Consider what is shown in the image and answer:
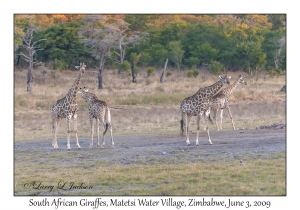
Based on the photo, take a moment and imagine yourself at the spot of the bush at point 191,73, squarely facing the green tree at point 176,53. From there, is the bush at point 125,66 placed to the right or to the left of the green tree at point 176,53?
left

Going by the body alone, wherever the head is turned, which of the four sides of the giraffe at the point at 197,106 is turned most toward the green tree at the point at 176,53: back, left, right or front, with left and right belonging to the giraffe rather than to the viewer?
left

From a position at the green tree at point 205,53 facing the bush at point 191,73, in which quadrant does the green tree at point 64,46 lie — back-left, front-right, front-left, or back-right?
front-right

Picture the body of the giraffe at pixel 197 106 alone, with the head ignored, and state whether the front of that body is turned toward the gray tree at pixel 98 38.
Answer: no

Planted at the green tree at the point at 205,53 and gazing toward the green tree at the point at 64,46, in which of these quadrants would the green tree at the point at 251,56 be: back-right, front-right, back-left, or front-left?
back-left

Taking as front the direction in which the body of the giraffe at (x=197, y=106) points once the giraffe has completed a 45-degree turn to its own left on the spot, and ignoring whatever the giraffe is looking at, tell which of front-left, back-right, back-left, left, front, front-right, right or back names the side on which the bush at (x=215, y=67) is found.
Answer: front-left

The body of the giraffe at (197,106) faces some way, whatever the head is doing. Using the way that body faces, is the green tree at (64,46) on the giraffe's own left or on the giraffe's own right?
on the giraffe's own left

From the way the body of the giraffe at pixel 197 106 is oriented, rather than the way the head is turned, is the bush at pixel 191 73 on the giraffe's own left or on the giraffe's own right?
on the giraffe's own left

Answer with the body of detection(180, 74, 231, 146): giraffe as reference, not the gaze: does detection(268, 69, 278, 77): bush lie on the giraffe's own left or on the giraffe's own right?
on the giraffe's own left

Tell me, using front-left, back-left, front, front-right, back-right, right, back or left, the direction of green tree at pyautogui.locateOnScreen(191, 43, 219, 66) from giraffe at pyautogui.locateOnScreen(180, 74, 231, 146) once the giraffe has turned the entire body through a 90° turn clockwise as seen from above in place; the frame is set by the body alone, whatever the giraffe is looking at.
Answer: back

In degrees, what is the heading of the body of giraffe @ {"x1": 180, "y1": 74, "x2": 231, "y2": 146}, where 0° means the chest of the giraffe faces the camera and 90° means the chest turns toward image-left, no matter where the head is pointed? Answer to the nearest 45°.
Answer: approximately 270°

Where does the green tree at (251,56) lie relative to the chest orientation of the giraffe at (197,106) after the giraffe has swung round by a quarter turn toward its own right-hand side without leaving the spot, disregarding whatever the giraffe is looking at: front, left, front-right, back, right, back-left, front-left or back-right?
back

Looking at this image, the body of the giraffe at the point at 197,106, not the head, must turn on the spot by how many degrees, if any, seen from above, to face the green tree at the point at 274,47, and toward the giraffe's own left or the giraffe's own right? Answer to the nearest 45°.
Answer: approximately 90° to the giraffe's own left
